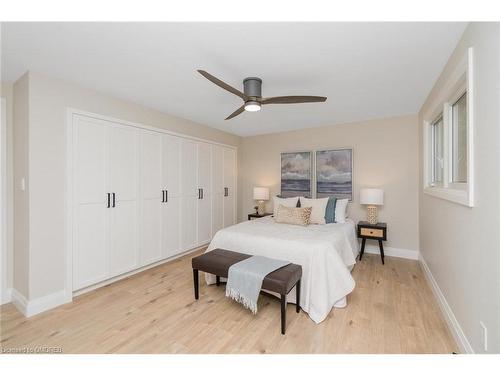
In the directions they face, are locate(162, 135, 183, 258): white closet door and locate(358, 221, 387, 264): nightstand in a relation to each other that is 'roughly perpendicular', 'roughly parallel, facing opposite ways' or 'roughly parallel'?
roughly perpendicular

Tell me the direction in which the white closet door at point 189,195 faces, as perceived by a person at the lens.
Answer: facing the viewer and to the right of the viewer

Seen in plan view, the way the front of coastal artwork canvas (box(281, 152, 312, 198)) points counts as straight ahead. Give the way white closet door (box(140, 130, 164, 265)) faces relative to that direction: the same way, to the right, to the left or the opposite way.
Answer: to the left

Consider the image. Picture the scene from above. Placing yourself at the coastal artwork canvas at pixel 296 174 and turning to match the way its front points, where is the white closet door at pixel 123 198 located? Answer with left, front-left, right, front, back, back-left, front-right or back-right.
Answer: front-right

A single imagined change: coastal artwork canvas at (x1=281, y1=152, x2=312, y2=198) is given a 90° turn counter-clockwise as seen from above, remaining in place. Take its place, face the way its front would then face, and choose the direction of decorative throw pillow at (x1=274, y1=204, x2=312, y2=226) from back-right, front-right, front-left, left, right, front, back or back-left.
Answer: right

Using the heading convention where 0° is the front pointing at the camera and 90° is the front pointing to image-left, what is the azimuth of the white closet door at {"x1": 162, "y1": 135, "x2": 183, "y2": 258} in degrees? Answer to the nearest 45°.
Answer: approximately 315°

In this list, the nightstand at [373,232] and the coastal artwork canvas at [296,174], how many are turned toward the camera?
2

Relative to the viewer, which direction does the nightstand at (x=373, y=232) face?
toward the camera

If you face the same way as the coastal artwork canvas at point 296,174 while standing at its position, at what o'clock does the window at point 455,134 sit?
The window is roughly at 11 o'clock from the coastal artwork canvas.

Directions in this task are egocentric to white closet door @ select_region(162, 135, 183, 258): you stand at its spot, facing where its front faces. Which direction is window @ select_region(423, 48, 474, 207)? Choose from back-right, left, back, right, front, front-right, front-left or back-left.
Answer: front
